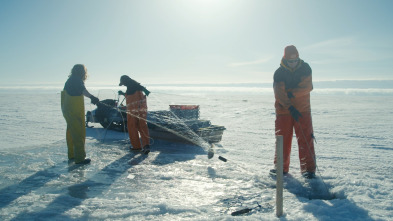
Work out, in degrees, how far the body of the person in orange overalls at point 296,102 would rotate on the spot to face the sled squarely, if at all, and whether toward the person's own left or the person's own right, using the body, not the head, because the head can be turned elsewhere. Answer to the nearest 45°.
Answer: approximately 135° to the person's own right

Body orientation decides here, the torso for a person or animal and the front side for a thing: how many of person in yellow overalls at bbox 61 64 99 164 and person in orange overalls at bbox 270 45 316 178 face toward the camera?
1

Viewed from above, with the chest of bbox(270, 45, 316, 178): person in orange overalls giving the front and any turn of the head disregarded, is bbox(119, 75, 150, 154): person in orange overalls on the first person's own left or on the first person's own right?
on the first person's own right

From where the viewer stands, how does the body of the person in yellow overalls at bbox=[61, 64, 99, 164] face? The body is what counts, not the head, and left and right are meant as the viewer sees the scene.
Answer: facing to the right of the viewer

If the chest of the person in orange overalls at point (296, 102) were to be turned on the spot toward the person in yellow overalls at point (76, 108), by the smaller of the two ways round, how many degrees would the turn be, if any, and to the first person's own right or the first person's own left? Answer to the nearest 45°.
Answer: approximately 90° to the first person's own right
